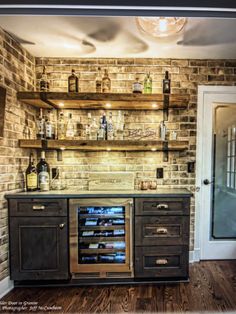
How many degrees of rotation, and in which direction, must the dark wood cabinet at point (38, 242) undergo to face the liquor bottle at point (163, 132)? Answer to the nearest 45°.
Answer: approximately 90° to its left

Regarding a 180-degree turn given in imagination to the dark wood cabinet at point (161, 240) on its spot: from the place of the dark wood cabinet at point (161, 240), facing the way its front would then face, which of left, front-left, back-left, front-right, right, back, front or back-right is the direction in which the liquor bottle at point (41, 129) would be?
left

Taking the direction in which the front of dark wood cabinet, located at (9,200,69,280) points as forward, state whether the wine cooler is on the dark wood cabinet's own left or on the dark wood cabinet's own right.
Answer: on the dark wood cabinet's own left
